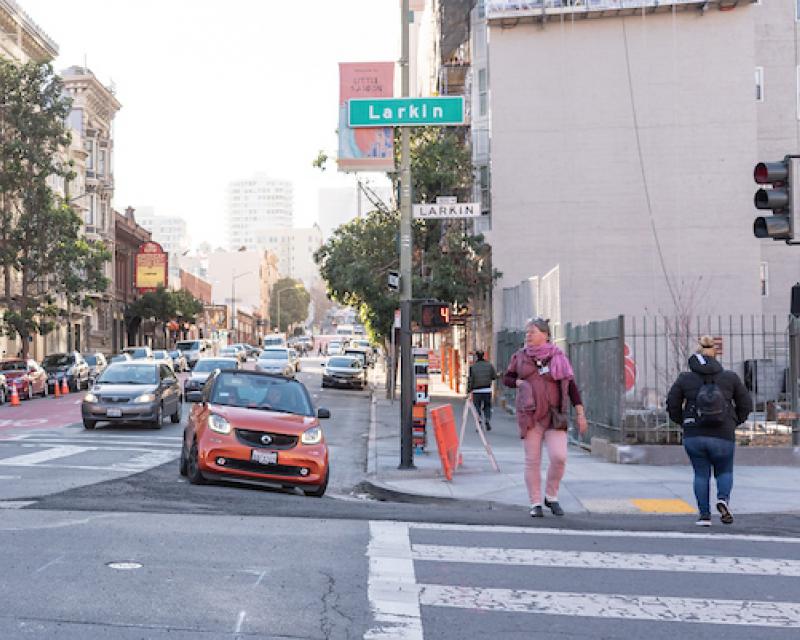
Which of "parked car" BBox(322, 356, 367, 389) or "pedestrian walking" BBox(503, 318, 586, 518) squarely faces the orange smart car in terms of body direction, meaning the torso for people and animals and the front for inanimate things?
the parked car

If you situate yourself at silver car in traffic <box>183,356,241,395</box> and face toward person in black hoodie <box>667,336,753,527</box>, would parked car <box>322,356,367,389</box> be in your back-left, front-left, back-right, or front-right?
back-left

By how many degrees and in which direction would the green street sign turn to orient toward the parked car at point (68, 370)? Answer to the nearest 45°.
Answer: approximately 135° to its right

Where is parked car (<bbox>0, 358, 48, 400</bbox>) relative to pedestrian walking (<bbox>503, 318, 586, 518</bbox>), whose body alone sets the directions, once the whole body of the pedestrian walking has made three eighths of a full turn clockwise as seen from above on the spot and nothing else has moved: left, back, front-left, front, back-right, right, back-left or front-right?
front

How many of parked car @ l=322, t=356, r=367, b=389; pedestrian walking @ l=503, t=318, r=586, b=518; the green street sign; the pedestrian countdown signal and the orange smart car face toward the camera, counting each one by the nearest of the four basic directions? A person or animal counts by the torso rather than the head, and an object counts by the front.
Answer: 5

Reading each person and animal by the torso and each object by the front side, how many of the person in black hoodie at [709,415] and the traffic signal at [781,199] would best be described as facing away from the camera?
1

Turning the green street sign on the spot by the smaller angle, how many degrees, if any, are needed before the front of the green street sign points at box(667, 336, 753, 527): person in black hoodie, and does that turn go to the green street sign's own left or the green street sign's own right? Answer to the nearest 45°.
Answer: approximately 45° to the green street sign's own left

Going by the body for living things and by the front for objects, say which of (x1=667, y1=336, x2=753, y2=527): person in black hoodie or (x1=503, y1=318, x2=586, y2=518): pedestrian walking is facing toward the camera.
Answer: the pedestrian walking

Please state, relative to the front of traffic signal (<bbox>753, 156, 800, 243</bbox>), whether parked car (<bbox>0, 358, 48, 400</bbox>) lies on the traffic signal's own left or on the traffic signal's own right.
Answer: on the traffic signal's own right

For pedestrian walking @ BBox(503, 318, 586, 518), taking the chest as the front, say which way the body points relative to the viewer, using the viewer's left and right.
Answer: facing the viewer

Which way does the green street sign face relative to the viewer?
toward the camera

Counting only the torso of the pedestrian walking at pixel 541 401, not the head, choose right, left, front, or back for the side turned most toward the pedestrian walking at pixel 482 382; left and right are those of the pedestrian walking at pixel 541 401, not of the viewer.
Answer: back

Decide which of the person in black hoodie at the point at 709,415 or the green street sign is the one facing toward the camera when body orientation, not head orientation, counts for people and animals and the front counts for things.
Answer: the green street sign

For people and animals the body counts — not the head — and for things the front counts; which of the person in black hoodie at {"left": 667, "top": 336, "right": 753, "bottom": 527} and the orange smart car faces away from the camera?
the person in black hoodie

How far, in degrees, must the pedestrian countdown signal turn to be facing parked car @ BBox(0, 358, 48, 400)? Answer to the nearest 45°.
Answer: approximately 135° to its right

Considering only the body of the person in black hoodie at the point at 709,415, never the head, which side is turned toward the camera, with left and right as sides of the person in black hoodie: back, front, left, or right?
back

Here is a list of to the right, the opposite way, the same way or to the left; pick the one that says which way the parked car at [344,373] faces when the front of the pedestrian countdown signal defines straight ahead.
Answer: the same way

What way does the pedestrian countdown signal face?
toward the camera
